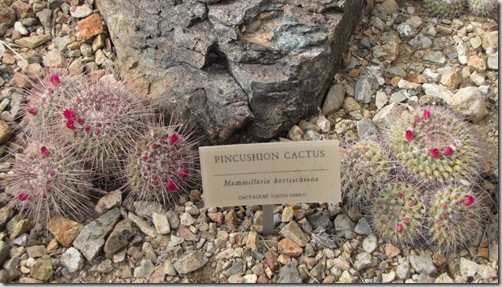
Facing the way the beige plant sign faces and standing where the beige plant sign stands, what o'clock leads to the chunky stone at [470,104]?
The chunky stone is roughly at 8 o'clock from the beige plant sign.

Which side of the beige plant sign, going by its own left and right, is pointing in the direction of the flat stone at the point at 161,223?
right

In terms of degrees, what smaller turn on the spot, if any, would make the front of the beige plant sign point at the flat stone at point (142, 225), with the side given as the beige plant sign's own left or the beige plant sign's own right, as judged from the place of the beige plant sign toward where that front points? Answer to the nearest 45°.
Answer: approximately 90° to the beige plant sign's own right

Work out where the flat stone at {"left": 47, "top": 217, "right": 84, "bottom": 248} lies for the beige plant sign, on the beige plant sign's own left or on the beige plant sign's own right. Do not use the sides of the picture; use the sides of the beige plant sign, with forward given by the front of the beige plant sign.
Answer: on the beige plant sign's own right

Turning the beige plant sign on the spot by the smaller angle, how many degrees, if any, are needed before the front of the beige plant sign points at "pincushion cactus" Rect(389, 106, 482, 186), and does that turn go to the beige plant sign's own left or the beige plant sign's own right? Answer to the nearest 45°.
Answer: approximately 90° to the beige plant sign's own left

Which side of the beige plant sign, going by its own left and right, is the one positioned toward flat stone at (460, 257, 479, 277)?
left

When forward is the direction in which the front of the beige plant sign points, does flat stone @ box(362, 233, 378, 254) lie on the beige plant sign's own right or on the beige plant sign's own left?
on the beige plant sign's own left

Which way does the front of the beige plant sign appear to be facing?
toward the camera

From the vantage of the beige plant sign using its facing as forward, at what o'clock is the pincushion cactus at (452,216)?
The pincushion cactus is roughly at 9 o'clock from the beige plant sign.

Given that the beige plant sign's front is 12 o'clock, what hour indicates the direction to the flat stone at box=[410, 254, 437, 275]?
The flat stone is roughly at 9 o'clock from the beige plant sign.

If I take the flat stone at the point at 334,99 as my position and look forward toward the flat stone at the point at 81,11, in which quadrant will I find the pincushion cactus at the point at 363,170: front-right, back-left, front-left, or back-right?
back-left

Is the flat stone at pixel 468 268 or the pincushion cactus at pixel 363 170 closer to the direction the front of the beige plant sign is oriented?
the flat stone

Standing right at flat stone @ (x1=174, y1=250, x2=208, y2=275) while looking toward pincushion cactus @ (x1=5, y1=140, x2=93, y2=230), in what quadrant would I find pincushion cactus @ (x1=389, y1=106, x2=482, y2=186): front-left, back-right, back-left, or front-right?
back-right

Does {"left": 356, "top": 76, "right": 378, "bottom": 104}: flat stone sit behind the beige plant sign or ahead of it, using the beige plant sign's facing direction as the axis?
behind

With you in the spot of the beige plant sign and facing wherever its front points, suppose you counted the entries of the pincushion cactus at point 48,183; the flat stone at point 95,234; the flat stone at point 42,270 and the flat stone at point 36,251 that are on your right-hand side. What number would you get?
4

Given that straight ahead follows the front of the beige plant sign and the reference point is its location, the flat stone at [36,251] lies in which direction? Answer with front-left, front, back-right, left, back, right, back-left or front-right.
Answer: right
